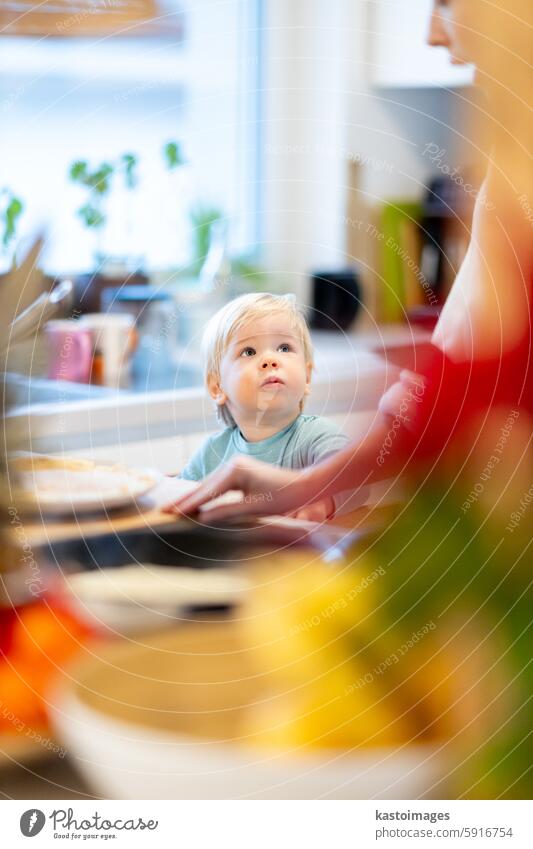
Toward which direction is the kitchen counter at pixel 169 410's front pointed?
toward the camera
